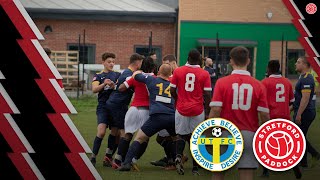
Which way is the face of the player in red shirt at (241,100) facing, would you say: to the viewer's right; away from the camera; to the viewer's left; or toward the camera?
away from the camera

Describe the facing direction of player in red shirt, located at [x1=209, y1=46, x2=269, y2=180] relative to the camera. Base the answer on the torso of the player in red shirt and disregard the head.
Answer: away from the camera

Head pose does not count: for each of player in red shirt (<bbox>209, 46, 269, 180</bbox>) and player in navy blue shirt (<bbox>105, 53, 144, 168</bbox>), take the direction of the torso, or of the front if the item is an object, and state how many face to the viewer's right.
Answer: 1

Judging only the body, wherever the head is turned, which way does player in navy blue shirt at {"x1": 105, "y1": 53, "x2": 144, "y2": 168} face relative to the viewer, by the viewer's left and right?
facing to the right of the viewer

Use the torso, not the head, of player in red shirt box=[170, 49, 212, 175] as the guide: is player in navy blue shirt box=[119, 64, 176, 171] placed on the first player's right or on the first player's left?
on the first player's left

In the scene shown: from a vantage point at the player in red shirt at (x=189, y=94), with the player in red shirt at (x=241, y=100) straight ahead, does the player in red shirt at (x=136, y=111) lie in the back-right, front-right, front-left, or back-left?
back-right

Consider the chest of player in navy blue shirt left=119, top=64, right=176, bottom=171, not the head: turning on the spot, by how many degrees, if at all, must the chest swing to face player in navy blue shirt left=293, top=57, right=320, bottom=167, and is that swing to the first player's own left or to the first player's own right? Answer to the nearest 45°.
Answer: approximately 90° to the first player's own right

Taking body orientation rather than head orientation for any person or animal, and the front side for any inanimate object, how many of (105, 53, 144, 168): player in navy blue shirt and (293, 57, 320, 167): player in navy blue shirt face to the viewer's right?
1

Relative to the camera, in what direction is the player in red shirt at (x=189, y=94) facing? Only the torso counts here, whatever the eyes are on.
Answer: away from the camera

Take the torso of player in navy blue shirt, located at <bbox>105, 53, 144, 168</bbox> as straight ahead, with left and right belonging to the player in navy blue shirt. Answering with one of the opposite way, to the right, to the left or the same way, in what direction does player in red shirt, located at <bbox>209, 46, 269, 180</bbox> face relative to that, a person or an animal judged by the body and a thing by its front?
to the left

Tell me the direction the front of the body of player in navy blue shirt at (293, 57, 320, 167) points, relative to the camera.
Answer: to the viewer's left
